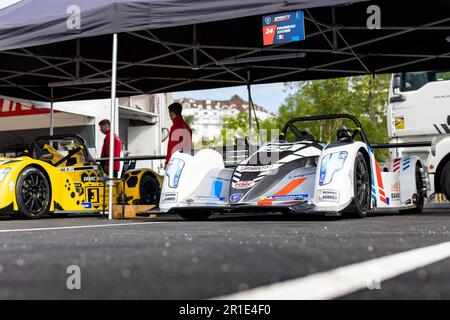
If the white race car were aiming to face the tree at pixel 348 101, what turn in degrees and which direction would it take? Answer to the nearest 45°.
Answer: approximately 135° to its right

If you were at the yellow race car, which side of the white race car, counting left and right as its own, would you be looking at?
right

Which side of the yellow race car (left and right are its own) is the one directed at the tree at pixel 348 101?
back

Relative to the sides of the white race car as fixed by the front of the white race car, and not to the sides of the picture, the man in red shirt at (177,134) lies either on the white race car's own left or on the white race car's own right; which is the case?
on the white race car's own right

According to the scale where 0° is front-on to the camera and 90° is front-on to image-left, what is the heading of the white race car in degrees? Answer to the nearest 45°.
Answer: approximately 45°
